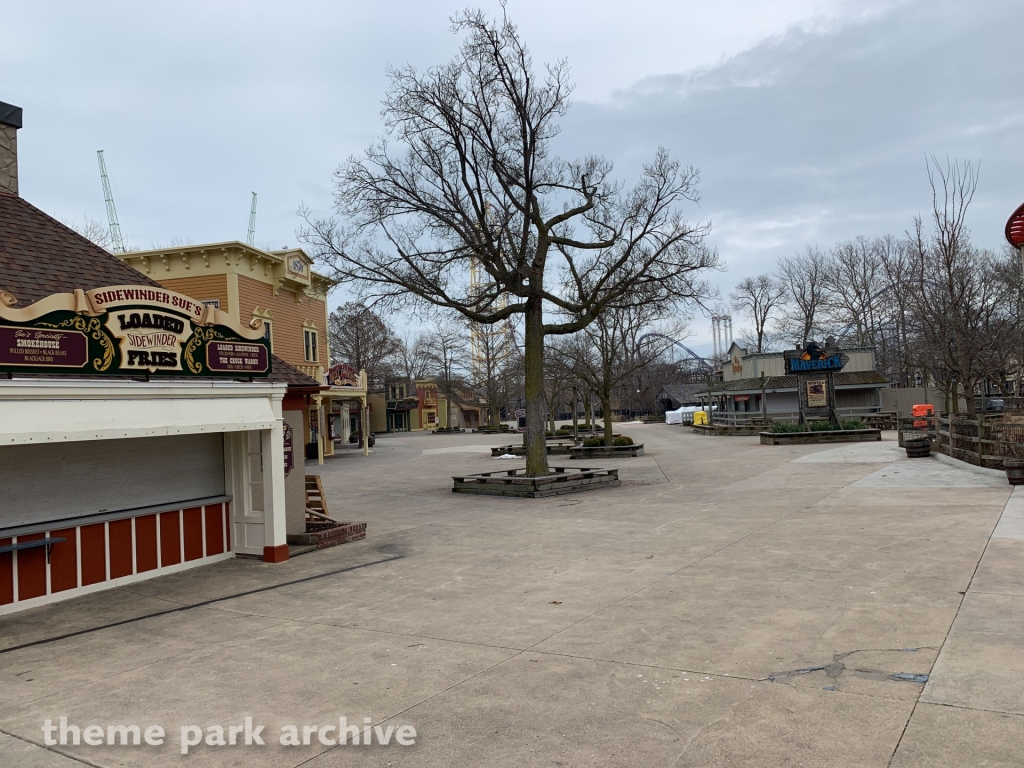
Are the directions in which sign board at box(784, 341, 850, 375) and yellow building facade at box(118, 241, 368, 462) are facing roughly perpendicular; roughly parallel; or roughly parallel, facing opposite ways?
roughly perpendicular

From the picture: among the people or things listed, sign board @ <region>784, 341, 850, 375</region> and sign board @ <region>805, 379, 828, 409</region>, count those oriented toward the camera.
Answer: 2

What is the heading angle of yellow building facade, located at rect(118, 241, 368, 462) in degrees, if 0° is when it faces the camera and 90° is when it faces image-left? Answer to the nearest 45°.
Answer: approximately 315°

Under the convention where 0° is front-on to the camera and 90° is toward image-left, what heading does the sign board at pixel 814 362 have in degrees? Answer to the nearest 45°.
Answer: approximately 0°

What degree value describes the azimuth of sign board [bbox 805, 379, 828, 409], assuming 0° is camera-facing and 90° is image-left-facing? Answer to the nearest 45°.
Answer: approximately 0°

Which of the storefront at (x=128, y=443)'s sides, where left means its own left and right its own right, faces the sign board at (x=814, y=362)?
left

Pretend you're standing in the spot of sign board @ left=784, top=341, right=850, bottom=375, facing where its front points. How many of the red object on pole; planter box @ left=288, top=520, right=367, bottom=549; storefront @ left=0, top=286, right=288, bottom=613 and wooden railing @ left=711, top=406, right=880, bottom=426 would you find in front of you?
3

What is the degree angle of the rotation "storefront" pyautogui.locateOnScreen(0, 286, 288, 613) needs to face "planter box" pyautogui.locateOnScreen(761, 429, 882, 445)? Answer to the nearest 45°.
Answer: approximately 90° to its left
